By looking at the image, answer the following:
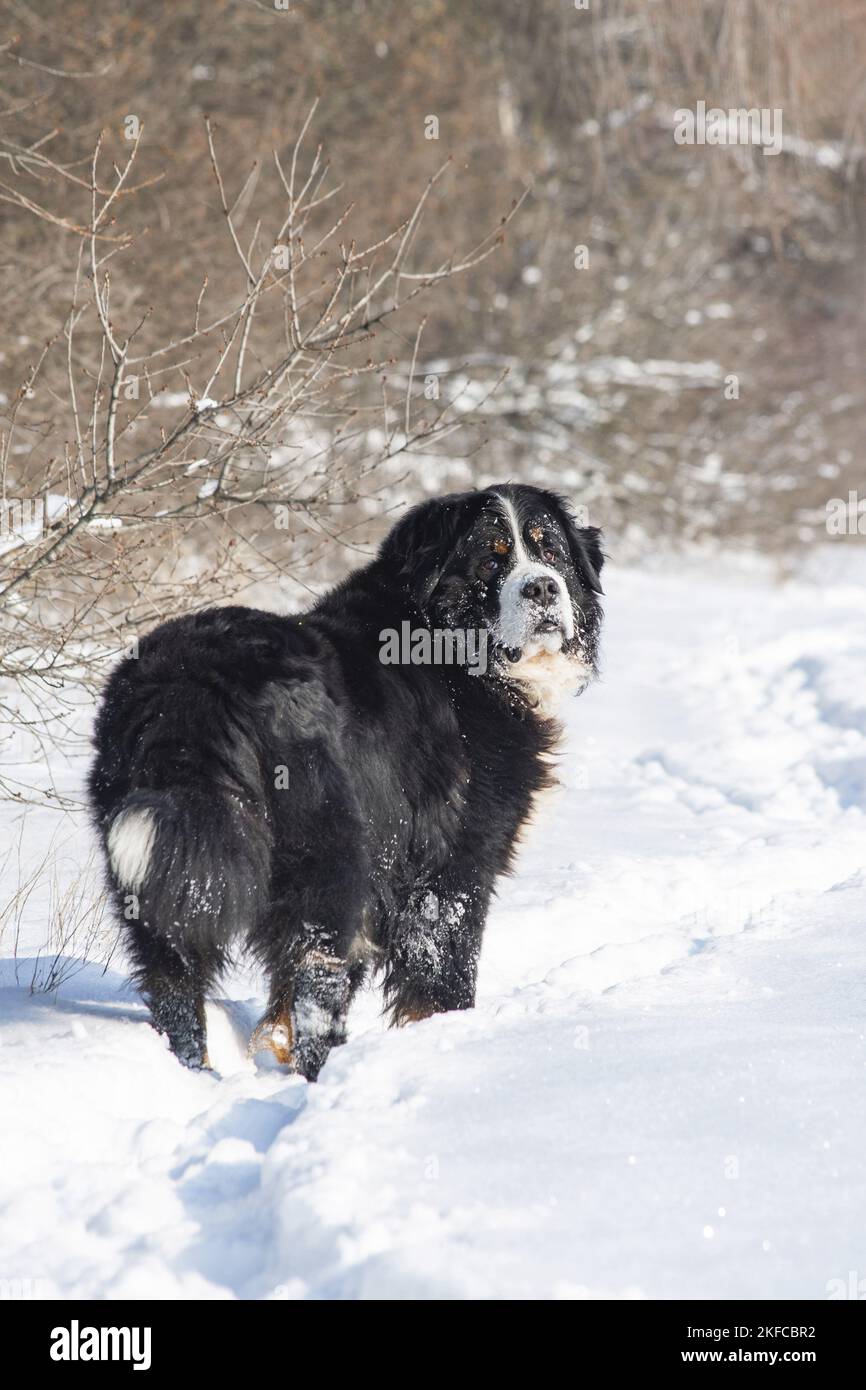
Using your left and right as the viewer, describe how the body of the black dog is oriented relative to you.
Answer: facing away from the viewer and to the right of the viewer
